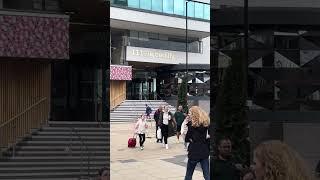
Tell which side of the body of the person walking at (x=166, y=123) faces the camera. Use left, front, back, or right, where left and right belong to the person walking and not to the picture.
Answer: front

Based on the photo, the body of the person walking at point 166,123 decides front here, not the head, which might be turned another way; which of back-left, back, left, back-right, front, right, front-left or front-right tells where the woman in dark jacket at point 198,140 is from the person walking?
front
